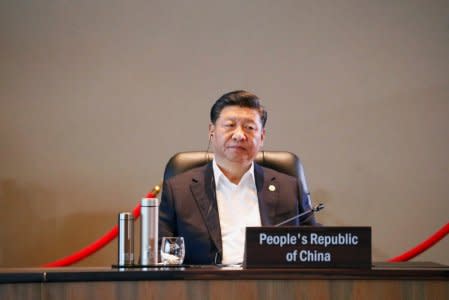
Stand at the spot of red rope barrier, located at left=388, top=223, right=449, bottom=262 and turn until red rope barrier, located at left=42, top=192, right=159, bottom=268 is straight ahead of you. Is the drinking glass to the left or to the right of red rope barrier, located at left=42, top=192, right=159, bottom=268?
left

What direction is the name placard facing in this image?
toward the camera

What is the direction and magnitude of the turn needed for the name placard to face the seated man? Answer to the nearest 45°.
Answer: approximately 180°

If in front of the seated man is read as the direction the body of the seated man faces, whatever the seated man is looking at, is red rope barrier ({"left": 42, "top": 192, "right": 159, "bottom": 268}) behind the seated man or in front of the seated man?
behind

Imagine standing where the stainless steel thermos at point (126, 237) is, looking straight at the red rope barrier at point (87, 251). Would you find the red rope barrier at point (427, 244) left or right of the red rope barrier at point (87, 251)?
right

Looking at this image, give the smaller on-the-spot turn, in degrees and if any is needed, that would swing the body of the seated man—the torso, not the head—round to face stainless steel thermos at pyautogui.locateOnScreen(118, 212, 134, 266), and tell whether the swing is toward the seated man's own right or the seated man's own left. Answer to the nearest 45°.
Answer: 0° — they already face it

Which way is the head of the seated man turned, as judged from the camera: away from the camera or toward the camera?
toward the camera

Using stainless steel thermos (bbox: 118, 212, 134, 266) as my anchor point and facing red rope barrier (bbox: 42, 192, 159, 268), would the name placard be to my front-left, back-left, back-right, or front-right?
back-right

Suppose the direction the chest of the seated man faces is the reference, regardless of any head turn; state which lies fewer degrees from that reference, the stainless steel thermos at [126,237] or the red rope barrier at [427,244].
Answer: the stainless steel thermos

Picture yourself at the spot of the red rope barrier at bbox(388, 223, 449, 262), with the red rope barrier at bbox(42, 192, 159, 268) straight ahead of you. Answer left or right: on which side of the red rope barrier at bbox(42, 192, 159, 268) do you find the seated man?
left

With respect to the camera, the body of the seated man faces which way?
toward the camera

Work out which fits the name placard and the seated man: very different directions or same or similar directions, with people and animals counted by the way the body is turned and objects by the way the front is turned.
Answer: same or similar directions
